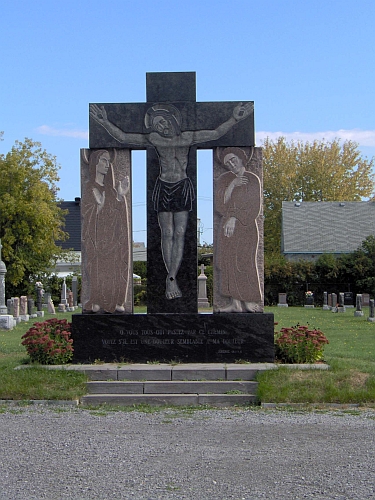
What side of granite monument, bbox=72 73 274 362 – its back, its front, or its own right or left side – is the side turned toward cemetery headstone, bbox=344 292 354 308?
back

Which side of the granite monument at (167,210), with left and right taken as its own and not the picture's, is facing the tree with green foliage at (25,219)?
back

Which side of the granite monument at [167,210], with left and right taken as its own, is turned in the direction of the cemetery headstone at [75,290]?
back

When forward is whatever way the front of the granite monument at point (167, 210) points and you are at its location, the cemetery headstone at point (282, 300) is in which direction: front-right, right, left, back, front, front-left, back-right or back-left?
back

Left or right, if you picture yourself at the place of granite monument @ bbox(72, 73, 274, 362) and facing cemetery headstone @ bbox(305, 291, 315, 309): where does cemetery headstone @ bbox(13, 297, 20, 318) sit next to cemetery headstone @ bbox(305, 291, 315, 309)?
left

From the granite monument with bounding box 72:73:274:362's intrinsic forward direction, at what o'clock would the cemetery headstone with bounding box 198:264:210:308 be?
The cemetery headstone is roughly at 6 o'clock from the granite monument.

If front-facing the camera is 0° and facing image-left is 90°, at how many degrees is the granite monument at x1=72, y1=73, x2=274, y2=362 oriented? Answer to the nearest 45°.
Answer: approximately 0°

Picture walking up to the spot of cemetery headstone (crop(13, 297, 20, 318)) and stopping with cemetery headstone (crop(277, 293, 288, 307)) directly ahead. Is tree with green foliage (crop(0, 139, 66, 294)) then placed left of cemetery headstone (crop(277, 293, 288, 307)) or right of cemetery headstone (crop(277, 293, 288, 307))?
left

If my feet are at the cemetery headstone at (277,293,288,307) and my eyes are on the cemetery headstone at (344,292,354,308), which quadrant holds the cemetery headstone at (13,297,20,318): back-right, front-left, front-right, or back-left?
back-right
